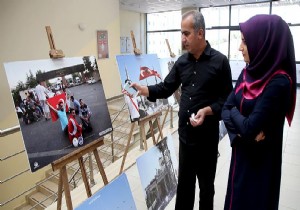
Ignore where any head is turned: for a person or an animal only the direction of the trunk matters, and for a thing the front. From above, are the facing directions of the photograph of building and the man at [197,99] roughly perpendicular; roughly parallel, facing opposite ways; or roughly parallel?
roughly perpendicular

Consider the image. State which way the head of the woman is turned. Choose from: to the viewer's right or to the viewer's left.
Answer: to the viewer's left

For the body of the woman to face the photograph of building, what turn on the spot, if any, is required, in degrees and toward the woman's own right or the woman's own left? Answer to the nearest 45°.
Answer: approximately 45° to the woman's own right

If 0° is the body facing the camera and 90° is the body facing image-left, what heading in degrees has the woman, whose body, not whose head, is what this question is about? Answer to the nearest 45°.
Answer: approximately 90°

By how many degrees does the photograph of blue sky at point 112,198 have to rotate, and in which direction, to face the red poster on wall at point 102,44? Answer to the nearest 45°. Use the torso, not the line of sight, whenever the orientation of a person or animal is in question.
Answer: approximately 135° to its left

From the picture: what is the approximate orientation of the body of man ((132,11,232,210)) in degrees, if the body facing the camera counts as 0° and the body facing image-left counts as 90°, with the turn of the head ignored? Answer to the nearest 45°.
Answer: approximately 45°

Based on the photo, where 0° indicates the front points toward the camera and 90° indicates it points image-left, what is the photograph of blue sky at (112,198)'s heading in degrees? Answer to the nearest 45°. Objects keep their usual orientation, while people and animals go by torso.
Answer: approximately 315°

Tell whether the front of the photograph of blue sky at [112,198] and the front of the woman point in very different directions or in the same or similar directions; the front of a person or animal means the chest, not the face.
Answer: very different directions

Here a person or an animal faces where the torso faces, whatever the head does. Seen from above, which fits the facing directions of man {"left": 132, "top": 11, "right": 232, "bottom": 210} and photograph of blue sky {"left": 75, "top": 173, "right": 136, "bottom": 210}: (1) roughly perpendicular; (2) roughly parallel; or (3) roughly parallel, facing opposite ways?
roughly perpendicular
